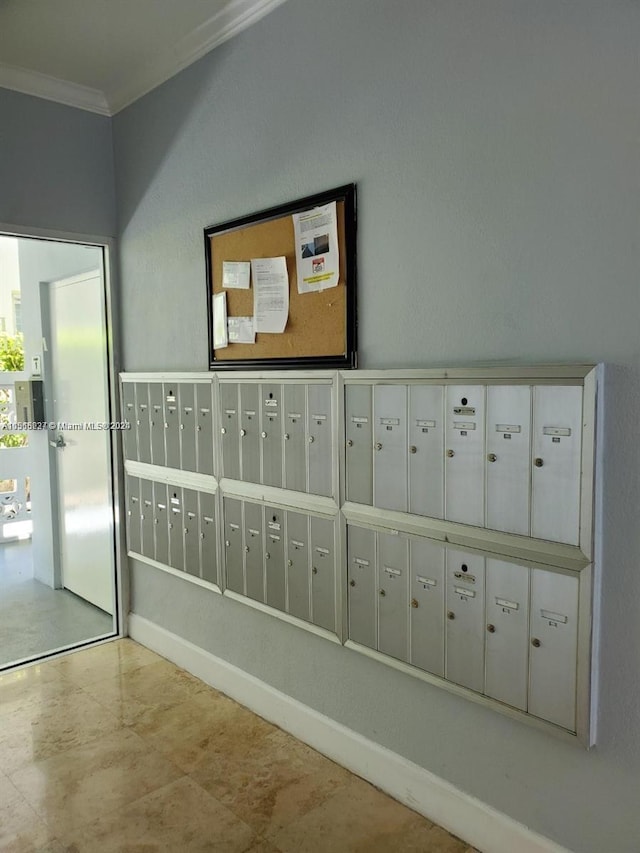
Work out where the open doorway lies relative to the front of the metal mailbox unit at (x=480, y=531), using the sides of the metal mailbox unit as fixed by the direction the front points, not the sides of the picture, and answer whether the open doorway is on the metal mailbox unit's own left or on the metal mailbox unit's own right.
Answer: on the metal mailbox unit's own right

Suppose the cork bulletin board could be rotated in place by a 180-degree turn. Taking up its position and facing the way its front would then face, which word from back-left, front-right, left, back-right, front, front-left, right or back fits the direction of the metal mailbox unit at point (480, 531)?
right

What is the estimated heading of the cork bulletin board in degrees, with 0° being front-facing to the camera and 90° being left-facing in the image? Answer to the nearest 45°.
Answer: approximately 45°

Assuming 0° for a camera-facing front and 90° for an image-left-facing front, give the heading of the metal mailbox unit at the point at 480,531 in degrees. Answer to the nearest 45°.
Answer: approximately 45°

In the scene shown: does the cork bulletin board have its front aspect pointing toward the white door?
no

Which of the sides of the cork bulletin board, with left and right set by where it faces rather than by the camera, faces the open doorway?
right

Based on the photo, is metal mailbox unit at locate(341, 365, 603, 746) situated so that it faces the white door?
no
